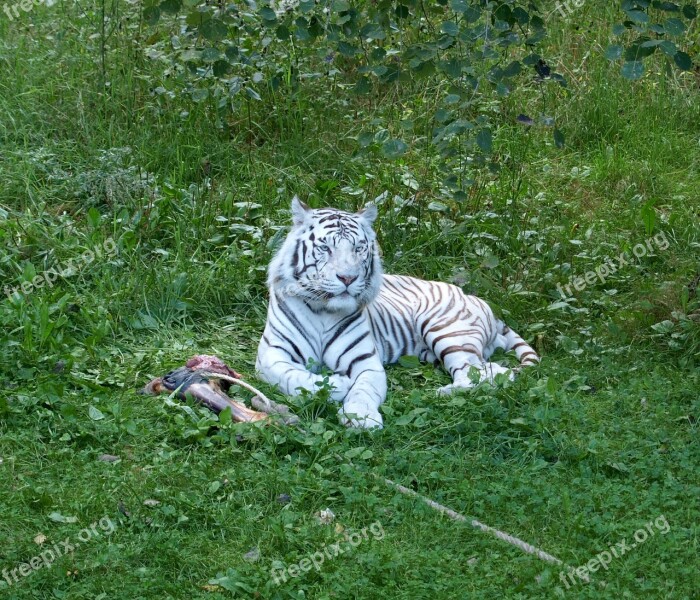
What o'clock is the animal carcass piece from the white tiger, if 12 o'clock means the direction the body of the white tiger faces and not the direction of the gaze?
The animal carcass piece is roughly at 12 o'clock from the white tiger.

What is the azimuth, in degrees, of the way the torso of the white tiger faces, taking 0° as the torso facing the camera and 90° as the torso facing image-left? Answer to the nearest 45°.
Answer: approximately 45°

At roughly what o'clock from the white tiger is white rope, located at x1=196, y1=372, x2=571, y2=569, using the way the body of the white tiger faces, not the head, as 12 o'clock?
The white rope is roughly at 10 o'clock from the white tiger.

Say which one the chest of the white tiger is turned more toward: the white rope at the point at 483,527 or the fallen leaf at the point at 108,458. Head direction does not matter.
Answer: the fallen leaf
